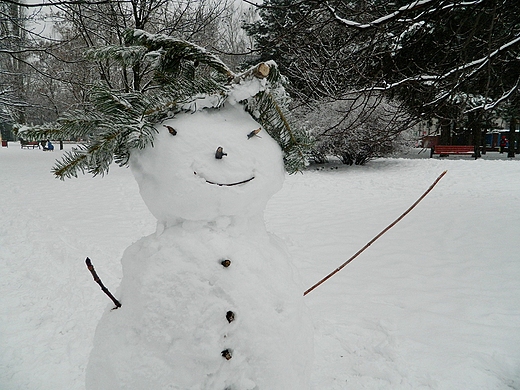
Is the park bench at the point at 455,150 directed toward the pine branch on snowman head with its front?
yes

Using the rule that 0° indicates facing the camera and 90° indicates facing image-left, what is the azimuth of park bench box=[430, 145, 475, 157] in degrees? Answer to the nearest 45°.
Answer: approximately 0°
